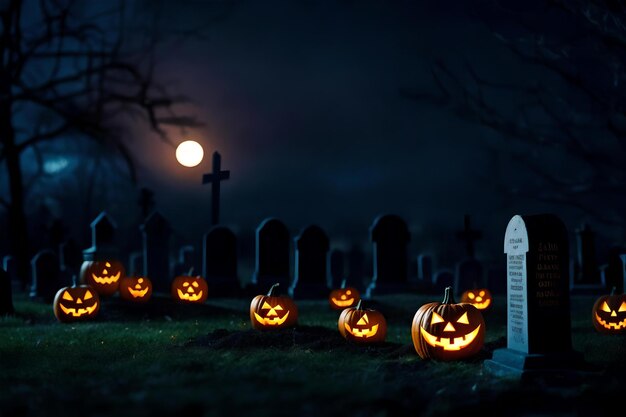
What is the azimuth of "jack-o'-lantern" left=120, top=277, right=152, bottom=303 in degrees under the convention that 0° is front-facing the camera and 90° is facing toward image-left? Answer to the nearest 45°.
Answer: approximately 0°

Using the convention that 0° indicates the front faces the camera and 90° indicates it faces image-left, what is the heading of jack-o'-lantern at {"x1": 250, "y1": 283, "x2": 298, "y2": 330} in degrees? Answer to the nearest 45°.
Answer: approximately 0°

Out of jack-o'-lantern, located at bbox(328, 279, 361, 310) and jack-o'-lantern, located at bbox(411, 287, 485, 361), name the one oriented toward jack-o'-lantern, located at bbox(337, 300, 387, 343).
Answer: jack-o'-lantern, located at bbox(328, 279, 361, 310)

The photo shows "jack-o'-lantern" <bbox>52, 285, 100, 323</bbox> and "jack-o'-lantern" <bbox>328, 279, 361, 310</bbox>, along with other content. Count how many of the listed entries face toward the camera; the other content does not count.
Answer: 2

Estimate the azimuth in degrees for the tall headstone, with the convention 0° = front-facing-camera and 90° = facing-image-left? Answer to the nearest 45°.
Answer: approximately 45°

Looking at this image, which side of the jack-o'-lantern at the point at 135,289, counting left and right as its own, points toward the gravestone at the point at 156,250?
back

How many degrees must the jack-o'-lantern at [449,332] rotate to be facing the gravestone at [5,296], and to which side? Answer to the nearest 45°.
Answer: approximately 135° to its right

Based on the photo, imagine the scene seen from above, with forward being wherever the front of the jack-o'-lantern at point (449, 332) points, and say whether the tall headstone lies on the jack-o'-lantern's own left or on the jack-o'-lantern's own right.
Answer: on the jack-o'-lantern's own left
